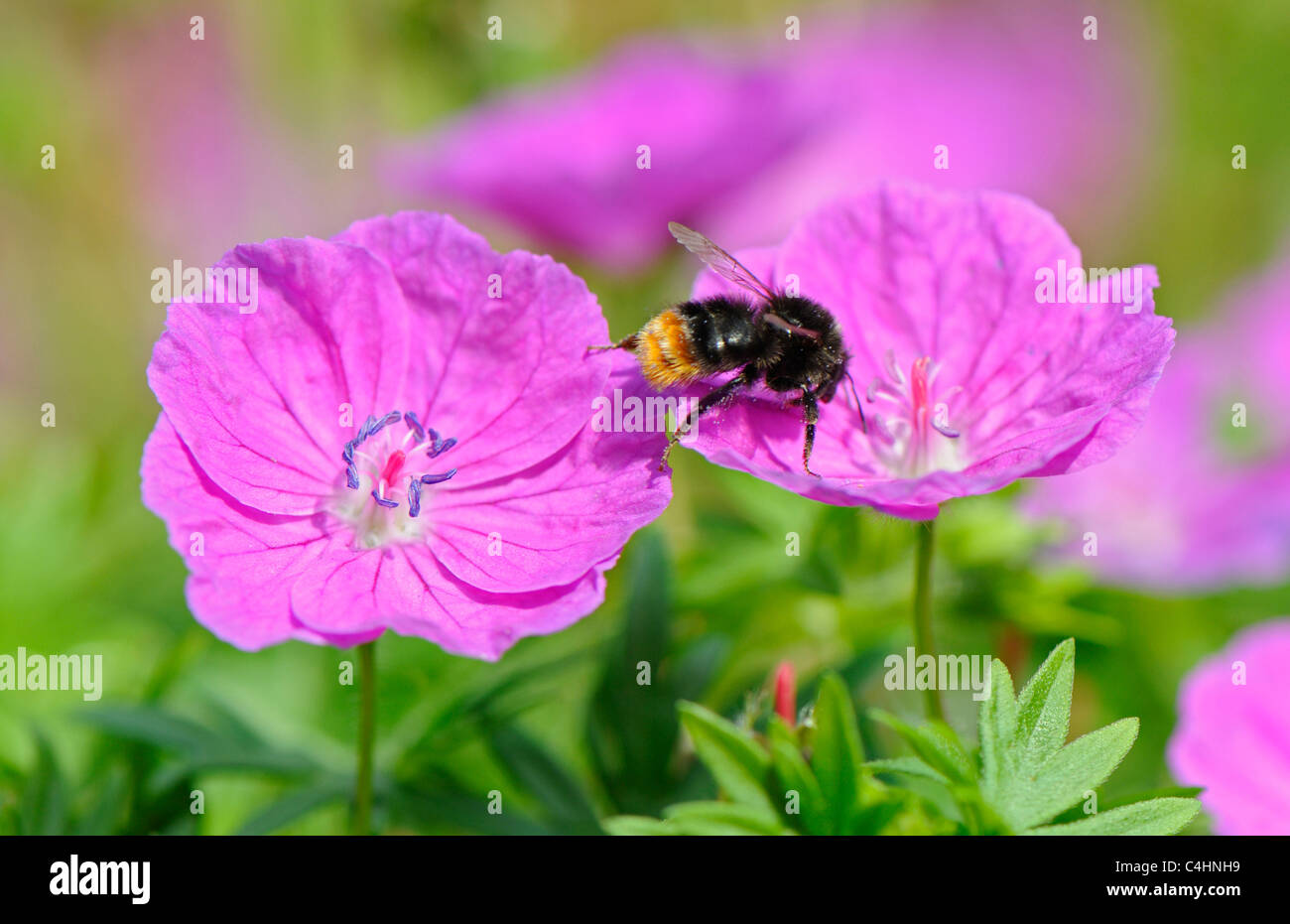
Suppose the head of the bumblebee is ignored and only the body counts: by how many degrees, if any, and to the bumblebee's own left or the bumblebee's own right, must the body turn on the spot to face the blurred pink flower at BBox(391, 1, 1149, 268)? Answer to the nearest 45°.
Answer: approximately 90° to the bumblebee's own left

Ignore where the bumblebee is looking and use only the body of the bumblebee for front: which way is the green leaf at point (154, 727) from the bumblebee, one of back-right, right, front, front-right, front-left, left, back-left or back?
back

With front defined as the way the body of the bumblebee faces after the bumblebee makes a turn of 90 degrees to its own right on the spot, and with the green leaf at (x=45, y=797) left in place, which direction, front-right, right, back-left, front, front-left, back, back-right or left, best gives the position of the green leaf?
right

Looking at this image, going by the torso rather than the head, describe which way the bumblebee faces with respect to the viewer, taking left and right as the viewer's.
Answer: facing to the right of the viewer

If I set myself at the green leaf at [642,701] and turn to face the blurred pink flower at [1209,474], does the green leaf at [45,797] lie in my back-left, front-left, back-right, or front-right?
back-left
